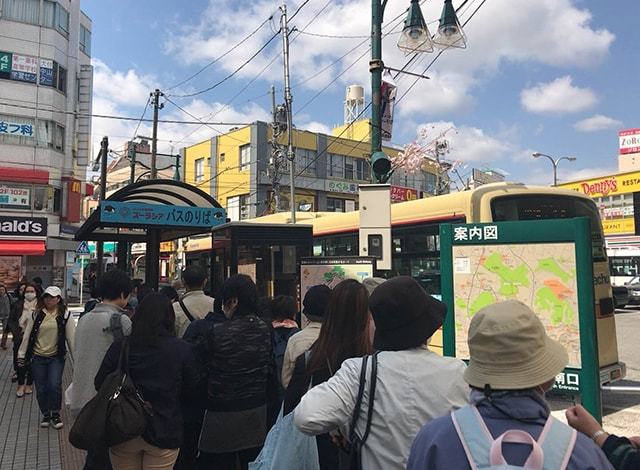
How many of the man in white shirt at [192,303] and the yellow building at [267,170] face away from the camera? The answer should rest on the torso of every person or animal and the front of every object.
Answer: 1

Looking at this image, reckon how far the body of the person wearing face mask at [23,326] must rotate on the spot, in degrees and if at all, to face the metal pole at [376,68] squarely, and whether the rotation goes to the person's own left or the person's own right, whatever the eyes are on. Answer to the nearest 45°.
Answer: approximately 45° to the person's own left

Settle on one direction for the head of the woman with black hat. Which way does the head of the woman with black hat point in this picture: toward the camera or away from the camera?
away from the camera

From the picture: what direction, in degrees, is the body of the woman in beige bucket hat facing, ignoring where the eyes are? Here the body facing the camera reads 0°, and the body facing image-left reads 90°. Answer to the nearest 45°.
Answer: approximately 180°

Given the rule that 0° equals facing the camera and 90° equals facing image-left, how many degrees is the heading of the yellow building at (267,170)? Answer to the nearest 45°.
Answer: approximately 315°

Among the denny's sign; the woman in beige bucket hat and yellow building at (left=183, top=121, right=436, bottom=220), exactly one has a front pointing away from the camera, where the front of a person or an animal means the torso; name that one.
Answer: the woman in beige bucket hat
